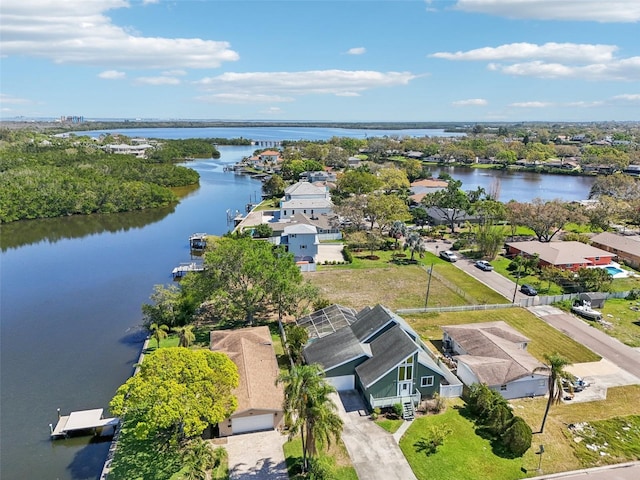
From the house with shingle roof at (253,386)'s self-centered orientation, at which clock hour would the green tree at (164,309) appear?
The green tree is roughly at 5 o'clock from the house with shingle roof.

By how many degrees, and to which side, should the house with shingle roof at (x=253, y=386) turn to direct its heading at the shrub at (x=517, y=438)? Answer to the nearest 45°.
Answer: approximately 45° to its left

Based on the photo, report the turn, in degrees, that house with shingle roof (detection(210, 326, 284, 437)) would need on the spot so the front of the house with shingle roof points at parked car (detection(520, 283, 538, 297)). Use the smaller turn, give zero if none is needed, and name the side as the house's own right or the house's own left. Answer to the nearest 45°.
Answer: approximately 135° to the house's own left

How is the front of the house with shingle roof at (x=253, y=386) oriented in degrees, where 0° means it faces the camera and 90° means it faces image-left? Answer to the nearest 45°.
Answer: approximately 0°

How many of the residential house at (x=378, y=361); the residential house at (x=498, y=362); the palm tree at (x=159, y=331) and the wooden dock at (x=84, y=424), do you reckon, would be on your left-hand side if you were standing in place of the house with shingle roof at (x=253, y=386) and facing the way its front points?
2

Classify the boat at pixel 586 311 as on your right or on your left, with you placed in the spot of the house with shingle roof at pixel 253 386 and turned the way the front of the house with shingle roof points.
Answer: on your left

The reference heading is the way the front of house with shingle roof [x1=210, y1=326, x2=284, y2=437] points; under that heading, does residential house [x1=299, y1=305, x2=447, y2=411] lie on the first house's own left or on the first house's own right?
on the first house's own left

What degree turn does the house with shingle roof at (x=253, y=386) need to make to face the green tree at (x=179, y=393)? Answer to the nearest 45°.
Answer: approximately 45° to its right

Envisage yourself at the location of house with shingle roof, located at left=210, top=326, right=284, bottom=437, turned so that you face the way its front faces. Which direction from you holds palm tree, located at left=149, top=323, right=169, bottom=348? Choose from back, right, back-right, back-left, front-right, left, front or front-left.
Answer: back-right

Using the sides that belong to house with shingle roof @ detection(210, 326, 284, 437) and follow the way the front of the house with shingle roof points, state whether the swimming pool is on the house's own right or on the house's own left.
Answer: on the house's own left

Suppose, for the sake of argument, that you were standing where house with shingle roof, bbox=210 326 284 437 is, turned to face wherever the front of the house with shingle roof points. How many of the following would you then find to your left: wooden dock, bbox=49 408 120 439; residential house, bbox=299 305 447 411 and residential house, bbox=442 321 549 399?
2

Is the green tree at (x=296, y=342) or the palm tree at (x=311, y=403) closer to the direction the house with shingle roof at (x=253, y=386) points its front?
the palm tree

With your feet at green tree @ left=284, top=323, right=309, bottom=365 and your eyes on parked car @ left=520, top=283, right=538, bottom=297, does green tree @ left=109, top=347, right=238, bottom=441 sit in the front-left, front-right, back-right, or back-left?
back-right

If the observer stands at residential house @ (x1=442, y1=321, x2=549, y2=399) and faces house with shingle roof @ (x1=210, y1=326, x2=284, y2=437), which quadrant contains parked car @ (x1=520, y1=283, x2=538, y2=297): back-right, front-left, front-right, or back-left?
back-right

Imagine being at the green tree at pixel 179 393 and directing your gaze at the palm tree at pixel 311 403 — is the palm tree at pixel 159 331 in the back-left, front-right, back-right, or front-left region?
back-left

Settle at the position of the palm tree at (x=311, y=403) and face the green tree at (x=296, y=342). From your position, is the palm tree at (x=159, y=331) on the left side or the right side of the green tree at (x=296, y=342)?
left
